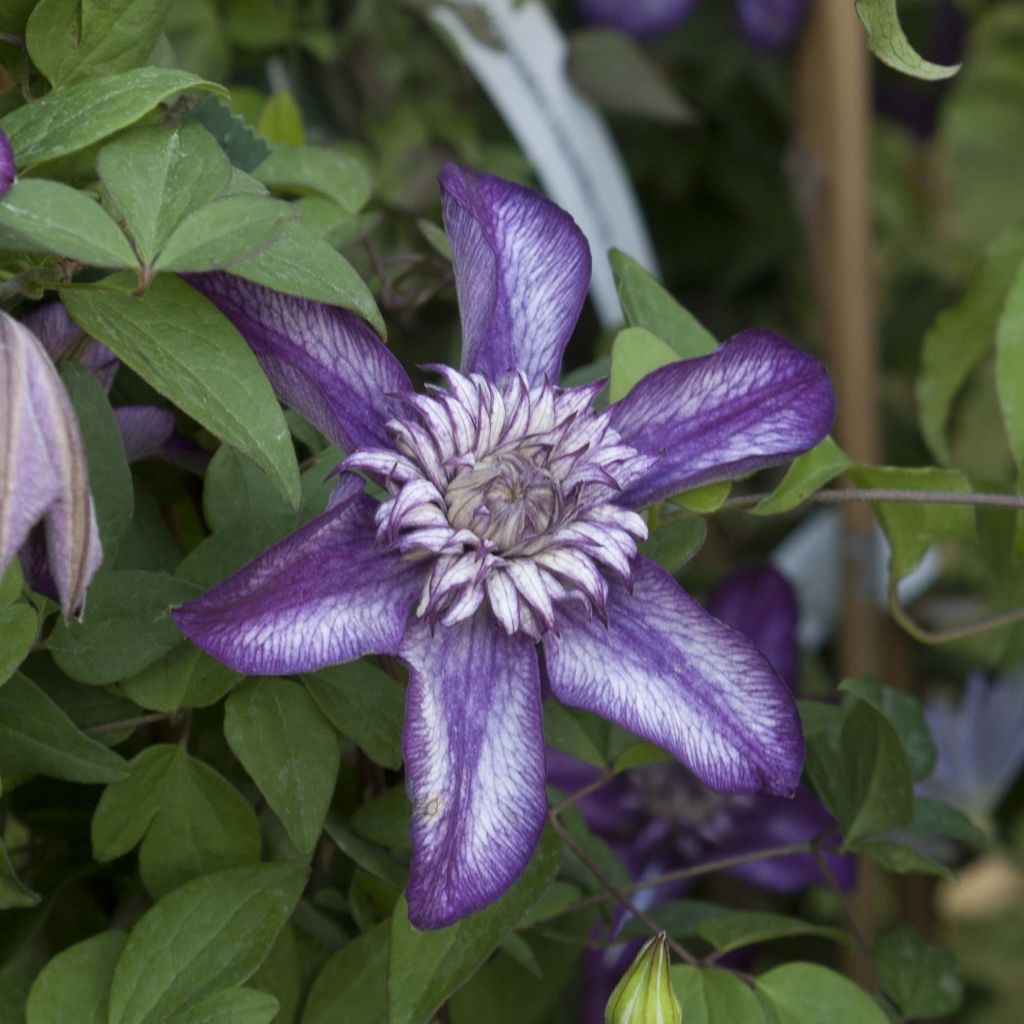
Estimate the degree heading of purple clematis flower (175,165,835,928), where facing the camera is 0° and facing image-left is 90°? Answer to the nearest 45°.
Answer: approximately 0°

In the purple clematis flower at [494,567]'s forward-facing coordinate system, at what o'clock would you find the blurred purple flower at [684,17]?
The blurred purple flower is roughly at 7 o'clock from the purple clematis flower.
